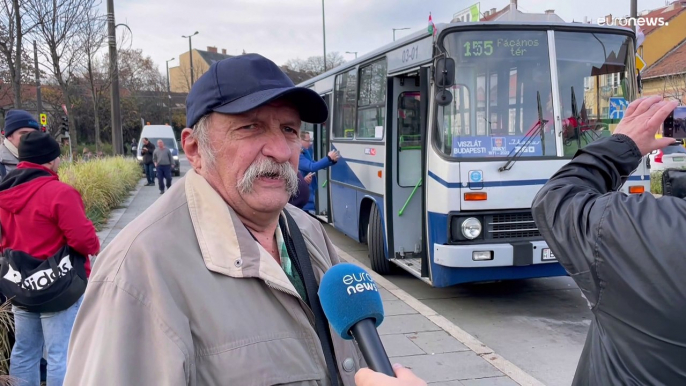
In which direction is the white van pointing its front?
toward the camera

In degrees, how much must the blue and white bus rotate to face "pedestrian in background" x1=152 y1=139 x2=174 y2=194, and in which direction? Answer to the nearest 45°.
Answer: approximately 180°

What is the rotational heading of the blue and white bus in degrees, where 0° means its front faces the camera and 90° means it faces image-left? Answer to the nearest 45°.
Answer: approximately 315°

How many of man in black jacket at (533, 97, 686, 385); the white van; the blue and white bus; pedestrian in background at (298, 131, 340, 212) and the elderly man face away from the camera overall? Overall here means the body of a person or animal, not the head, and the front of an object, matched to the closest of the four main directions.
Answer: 1

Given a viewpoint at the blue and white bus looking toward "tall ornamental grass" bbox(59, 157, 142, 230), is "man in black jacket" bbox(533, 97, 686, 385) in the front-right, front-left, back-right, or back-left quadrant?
back-left

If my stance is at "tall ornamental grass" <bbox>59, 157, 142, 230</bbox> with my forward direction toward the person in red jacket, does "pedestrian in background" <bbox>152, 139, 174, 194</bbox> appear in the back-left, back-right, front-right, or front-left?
back-left

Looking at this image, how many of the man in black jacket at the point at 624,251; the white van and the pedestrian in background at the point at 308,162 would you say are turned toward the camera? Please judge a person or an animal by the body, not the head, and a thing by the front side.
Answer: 1

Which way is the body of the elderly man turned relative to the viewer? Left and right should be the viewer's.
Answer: facing the viewer and to the right of the viewer

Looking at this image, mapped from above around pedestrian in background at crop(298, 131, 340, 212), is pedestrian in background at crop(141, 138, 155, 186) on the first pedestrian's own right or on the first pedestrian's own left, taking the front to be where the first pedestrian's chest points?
on the first pedestrian's own left

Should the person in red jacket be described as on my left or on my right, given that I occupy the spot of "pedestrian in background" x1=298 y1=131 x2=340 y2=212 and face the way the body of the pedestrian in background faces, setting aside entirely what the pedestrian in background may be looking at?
on my right

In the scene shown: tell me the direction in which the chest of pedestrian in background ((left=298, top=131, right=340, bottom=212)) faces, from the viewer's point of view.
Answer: to the viewer's right

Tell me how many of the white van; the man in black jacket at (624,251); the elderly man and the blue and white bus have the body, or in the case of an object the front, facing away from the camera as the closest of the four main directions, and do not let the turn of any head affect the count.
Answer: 1

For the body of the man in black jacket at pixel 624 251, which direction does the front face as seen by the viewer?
away from the camera

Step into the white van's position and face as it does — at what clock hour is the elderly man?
The elderly man is roughly at 12 o'clock from the white van.
